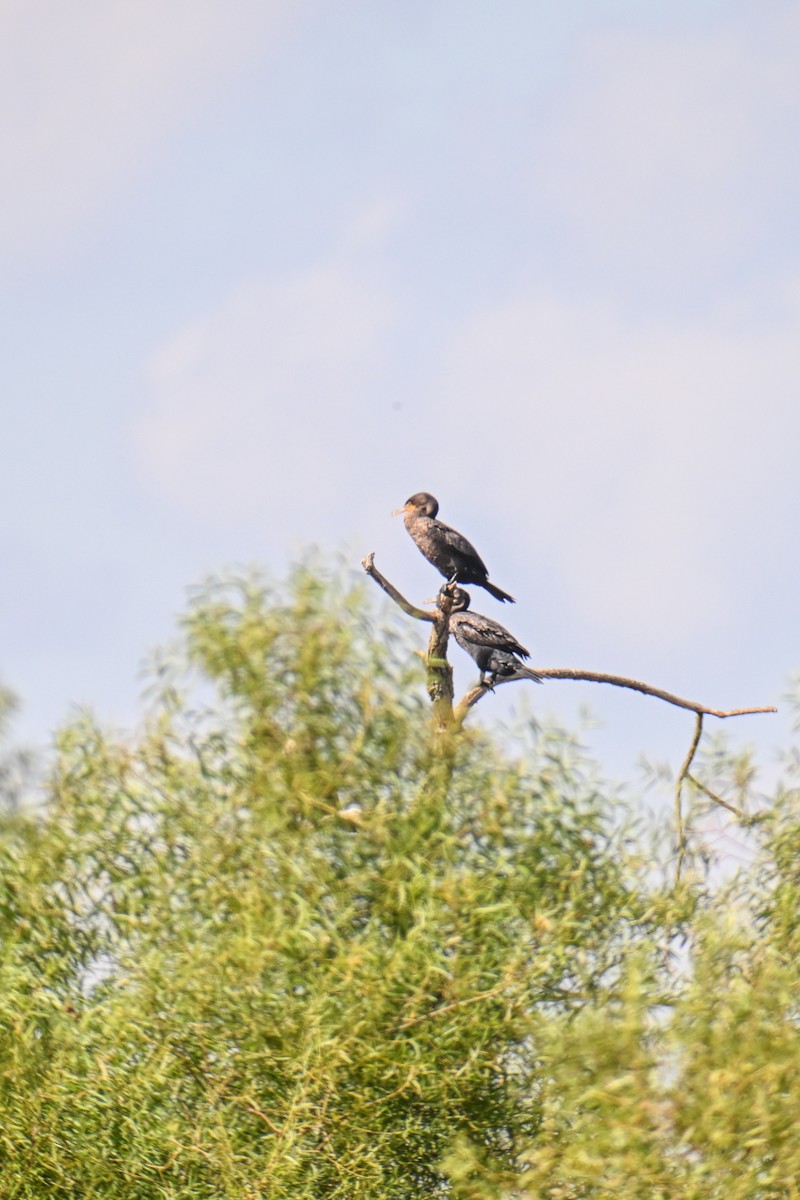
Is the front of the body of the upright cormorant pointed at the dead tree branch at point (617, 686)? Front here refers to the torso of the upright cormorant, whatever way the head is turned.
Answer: no

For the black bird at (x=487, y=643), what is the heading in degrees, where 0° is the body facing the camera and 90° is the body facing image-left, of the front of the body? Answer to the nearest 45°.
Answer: approximately 90°

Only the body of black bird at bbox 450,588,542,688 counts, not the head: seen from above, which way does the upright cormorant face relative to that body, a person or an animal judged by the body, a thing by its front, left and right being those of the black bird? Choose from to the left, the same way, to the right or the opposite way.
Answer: the same way

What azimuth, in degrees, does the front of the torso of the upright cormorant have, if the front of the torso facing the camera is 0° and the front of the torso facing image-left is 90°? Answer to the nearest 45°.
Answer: approximately 90°

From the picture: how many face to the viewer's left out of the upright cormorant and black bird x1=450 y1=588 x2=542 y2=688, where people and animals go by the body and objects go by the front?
2
